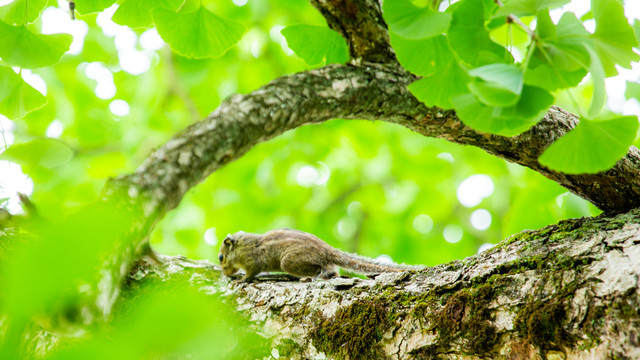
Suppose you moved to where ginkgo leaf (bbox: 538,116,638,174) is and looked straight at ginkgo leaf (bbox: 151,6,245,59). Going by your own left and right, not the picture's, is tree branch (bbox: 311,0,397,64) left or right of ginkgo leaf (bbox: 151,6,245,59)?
right

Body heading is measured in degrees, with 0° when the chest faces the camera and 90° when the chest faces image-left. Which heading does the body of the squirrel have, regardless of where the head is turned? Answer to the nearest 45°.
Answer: approximately 90°

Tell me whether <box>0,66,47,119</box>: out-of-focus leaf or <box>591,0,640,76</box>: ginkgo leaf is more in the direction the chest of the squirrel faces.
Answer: the out-of-focus leaf
